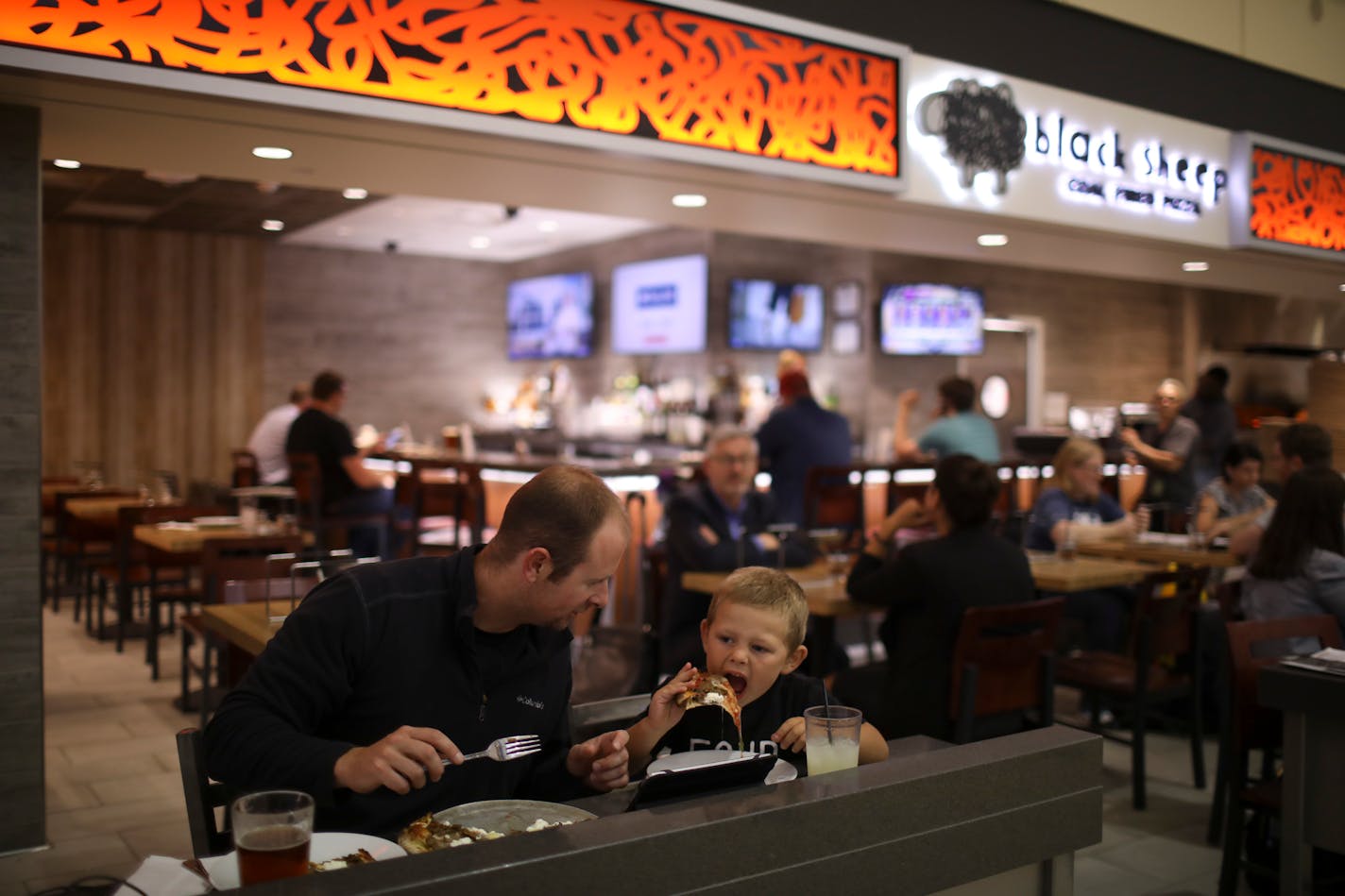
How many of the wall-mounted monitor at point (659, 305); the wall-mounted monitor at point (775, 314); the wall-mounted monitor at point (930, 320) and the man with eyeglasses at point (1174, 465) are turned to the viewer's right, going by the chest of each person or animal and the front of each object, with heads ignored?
0

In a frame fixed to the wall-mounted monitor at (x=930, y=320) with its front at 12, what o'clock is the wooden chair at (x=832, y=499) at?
The wooden chair is roughly at 12 o'clock from the wall-mounted monitor.

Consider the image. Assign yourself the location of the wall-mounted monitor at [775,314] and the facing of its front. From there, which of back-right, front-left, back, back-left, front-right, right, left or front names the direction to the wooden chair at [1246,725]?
front

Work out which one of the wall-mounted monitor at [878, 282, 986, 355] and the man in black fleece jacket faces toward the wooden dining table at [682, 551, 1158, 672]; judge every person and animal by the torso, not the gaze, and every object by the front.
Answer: the wall-mounted monitor

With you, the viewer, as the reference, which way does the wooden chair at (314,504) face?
facing to the right of the viewer

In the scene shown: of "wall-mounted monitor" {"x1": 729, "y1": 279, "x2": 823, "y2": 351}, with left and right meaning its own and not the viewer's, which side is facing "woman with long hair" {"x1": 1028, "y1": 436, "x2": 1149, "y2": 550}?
front

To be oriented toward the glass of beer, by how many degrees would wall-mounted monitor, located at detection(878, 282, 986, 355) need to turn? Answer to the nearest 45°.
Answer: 0° — it already faces it

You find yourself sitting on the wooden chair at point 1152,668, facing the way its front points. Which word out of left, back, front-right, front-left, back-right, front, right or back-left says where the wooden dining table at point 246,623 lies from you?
left

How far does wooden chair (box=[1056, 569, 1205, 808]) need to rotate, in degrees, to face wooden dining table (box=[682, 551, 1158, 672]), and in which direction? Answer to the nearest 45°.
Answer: approximately 45° to its left

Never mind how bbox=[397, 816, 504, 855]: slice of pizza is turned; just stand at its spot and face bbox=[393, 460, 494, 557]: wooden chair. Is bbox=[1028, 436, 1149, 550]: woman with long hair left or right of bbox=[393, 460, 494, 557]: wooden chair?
right

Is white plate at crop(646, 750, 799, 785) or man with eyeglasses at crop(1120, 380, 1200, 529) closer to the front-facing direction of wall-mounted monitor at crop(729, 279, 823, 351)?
the white plate

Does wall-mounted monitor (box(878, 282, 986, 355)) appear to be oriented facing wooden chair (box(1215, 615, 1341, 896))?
yes

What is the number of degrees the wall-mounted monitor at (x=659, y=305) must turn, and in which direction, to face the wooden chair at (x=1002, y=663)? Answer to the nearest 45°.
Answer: approximately 45° to its left

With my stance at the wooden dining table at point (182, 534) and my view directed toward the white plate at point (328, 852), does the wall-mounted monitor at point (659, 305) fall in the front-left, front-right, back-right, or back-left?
back-left

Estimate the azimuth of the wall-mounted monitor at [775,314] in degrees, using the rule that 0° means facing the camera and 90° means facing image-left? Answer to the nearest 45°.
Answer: approximately 0°

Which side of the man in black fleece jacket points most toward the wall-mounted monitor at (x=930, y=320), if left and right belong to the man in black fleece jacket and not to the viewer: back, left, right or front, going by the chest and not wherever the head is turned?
left

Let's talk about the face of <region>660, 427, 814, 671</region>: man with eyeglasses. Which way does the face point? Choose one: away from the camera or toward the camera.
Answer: toward the camera

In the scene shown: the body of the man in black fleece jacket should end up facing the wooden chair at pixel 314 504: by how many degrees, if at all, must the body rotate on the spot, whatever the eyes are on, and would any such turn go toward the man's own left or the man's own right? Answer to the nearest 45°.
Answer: approximately 135° to the man's own left

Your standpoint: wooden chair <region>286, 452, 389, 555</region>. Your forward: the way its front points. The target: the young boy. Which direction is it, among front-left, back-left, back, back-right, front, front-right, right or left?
right
